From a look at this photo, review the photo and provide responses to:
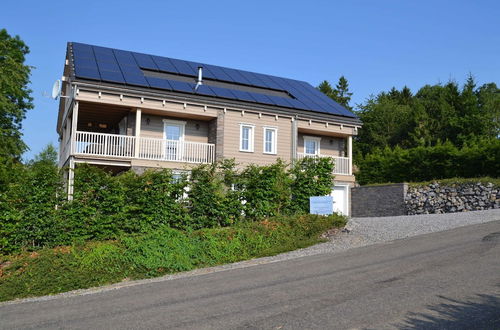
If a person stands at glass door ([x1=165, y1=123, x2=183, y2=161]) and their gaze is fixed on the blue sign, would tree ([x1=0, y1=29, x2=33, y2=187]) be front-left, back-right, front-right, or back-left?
back-right

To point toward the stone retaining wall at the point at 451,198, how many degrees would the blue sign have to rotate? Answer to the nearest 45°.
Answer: approximately 135° to its left

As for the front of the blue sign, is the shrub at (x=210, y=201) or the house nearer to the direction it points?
the shrub

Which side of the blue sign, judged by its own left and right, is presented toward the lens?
front

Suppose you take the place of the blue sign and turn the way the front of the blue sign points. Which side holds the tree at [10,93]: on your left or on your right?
on your right

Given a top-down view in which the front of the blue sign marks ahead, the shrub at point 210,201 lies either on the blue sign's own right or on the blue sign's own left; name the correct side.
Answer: on the blue sign's own right
